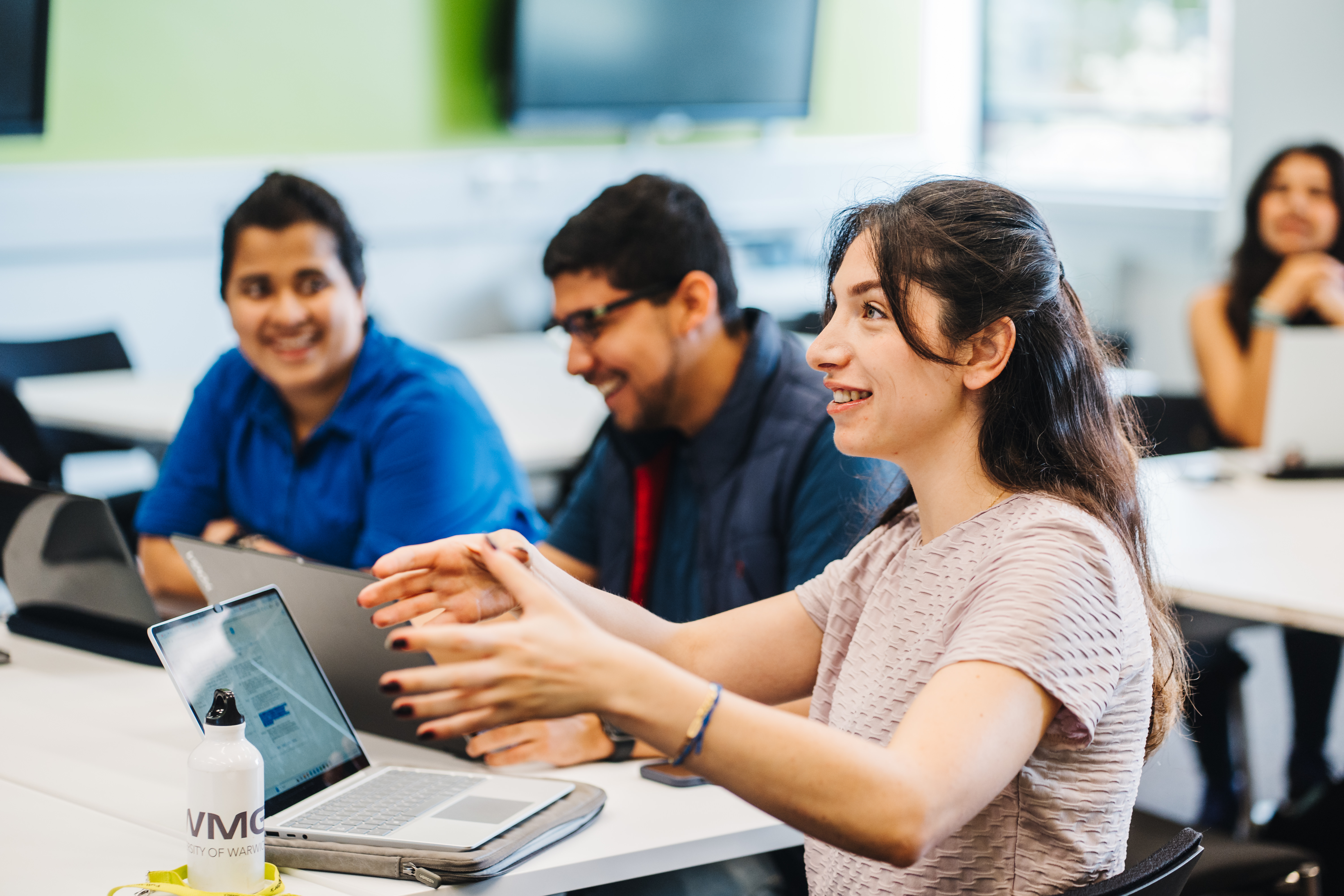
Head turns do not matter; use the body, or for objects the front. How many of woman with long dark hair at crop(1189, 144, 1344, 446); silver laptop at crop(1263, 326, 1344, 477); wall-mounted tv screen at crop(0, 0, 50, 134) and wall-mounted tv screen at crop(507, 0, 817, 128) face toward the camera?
3

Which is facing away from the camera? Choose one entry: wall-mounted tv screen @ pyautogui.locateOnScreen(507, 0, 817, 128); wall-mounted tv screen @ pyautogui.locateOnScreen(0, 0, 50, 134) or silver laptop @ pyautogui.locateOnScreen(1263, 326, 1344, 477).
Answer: the silver laptop

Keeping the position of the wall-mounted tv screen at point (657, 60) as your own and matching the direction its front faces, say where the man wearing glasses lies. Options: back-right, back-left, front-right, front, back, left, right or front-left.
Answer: front

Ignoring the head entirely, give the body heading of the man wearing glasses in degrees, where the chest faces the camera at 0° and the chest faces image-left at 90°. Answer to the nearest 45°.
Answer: approximately 45°

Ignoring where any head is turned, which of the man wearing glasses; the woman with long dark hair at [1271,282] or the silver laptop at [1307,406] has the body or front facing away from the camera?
the silver laptop

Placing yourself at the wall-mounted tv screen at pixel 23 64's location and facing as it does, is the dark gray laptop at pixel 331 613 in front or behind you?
in front

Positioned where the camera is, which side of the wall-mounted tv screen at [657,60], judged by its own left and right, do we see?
front

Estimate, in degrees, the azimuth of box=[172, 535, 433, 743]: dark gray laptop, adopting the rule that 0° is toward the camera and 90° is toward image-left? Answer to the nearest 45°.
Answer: approximately 225°

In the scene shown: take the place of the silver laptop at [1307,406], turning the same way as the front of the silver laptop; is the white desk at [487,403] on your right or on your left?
on your left

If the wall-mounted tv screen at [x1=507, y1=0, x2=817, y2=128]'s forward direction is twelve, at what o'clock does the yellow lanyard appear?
The yellow lanyard is roughly at 12 o'clock from the wall-mounted tv screen.

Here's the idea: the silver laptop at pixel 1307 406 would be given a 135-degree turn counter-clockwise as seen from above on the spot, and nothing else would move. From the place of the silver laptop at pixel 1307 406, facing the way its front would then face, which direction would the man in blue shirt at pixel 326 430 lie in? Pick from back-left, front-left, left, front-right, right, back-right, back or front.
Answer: front

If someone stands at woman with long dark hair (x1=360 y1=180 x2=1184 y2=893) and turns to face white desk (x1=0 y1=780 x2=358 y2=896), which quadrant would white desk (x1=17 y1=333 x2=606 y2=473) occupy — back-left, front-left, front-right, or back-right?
front-right

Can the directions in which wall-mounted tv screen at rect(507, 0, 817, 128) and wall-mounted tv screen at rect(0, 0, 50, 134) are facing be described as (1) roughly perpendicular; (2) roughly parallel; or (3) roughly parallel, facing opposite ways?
roughly parallel

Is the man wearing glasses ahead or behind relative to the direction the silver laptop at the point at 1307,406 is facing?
behind

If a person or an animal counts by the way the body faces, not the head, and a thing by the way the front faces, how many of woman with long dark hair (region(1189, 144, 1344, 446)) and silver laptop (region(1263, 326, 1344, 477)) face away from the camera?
1

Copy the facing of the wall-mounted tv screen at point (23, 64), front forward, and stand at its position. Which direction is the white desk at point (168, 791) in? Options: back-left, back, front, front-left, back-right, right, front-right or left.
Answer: front

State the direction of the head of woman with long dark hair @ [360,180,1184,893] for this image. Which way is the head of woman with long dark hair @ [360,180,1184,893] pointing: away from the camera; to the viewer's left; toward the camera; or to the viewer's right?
to the viewer's left

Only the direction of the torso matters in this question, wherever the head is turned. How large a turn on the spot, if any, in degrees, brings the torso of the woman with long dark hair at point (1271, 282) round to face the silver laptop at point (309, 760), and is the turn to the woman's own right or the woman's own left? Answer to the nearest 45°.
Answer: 0° — they already face it

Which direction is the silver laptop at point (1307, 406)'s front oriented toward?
away from the camera

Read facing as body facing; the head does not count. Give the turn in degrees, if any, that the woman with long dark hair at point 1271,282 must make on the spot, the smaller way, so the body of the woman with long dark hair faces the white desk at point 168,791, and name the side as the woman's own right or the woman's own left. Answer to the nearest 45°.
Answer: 0° — they already face it

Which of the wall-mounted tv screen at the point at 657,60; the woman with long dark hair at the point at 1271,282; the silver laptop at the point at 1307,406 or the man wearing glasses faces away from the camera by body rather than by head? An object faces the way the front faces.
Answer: the silver laptop
